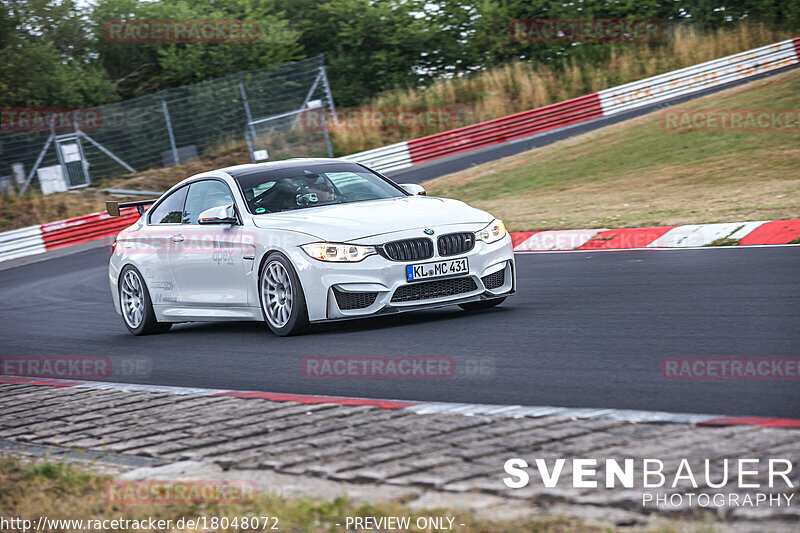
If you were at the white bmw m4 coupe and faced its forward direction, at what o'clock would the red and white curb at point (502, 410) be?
The red and white curb is roughly at 1 o'clock from the white bmw m4 coupe.

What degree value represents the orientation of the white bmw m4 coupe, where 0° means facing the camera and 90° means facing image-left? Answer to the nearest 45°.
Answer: approximately 315°

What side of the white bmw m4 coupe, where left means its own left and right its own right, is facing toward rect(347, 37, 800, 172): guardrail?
left

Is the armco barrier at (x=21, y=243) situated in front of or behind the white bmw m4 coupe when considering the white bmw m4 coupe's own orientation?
behind

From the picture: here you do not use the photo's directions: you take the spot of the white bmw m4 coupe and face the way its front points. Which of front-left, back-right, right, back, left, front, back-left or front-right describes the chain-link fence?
back-left

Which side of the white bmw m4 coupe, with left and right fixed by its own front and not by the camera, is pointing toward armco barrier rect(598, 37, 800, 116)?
left

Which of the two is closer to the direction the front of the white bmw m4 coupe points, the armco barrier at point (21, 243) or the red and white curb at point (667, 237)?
the red and white curb

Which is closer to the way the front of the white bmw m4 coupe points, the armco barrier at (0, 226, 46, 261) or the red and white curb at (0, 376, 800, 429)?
the red and white curb
